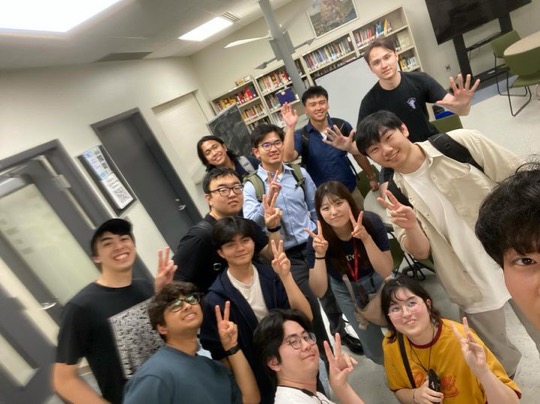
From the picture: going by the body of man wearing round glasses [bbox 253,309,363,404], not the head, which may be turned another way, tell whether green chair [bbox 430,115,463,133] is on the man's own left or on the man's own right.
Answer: on the man's own left

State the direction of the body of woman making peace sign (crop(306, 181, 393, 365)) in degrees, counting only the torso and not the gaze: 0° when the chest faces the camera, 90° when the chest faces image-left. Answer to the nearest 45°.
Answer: approximately 0°

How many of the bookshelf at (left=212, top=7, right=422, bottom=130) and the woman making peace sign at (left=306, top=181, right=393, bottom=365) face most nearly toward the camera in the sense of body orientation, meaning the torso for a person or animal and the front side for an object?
2

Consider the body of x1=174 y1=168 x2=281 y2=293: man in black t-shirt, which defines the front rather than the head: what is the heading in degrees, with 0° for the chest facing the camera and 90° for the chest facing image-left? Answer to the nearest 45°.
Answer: approximately 315°

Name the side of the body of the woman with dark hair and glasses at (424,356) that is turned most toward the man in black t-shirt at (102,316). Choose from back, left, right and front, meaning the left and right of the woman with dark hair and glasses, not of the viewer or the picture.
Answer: right

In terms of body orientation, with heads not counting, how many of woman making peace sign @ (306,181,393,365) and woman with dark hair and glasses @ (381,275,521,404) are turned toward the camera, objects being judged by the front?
2
